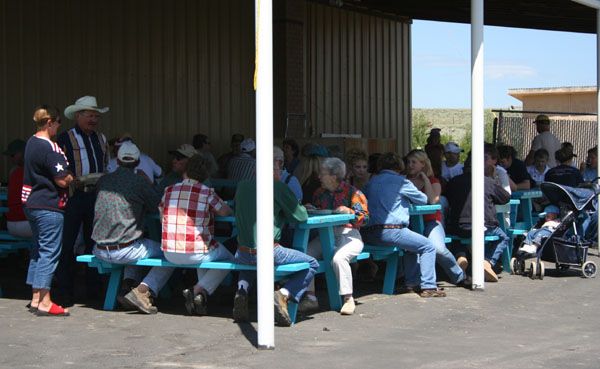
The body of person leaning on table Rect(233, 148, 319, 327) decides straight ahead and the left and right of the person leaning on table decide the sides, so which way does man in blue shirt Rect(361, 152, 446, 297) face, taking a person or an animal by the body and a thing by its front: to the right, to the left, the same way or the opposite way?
the same way

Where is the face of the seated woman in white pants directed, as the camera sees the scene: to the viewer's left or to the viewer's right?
to the viewer's left

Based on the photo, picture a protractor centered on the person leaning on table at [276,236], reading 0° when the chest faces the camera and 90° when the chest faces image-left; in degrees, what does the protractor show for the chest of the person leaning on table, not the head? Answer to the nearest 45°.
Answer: approximately 225°

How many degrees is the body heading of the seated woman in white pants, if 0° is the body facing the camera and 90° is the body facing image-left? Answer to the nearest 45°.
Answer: approximately 45°

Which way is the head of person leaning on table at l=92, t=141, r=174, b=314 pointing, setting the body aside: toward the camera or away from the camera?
away from the camera

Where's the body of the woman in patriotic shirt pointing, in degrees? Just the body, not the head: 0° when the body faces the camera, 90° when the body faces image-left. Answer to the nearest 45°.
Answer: approximately 270°

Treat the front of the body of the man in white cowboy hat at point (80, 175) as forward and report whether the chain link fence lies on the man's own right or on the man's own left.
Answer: on the man's own left

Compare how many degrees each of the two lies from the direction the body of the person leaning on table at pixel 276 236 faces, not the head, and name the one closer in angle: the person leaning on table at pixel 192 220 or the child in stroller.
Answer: the child in stroller

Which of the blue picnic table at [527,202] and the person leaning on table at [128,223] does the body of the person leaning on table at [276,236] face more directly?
the blue picnic table

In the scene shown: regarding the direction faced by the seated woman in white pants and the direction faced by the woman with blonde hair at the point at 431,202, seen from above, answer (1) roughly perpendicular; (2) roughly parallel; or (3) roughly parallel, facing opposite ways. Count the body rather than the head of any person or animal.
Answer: roughly parallel

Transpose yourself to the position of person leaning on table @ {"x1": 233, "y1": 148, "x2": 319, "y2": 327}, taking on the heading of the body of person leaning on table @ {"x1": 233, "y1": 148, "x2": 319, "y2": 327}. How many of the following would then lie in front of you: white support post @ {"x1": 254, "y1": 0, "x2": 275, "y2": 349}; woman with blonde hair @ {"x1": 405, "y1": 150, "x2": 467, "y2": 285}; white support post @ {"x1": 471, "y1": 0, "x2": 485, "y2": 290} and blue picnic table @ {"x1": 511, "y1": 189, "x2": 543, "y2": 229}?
3

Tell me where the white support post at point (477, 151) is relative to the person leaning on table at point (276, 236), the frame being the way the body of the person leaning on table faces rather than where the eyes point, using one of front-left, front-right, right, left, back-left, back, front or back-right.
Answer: front
